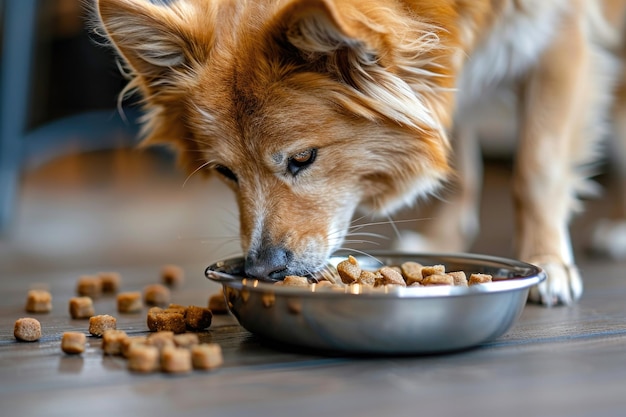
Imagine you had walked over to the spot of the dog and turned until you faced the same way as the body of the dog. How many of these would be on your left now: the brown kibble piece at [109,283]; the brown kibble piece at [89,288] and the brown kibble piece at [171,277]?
0

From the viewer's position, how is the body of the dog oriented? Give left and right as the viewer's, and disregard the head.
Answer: facing the viewer and to the left of the viewer
